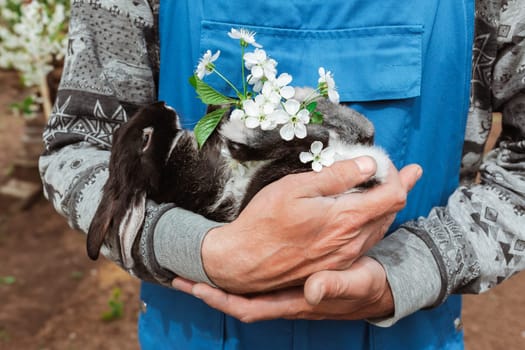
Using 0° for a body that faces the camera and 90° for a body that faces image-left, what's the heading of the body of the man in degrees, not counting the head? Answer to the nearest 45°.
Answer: approximately 0°

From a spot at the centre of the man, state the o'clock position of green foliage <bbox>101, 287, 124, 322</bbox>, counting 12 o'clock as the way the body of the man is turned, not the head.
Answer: The green foliage is roughly at 5 o'clock from the man.
